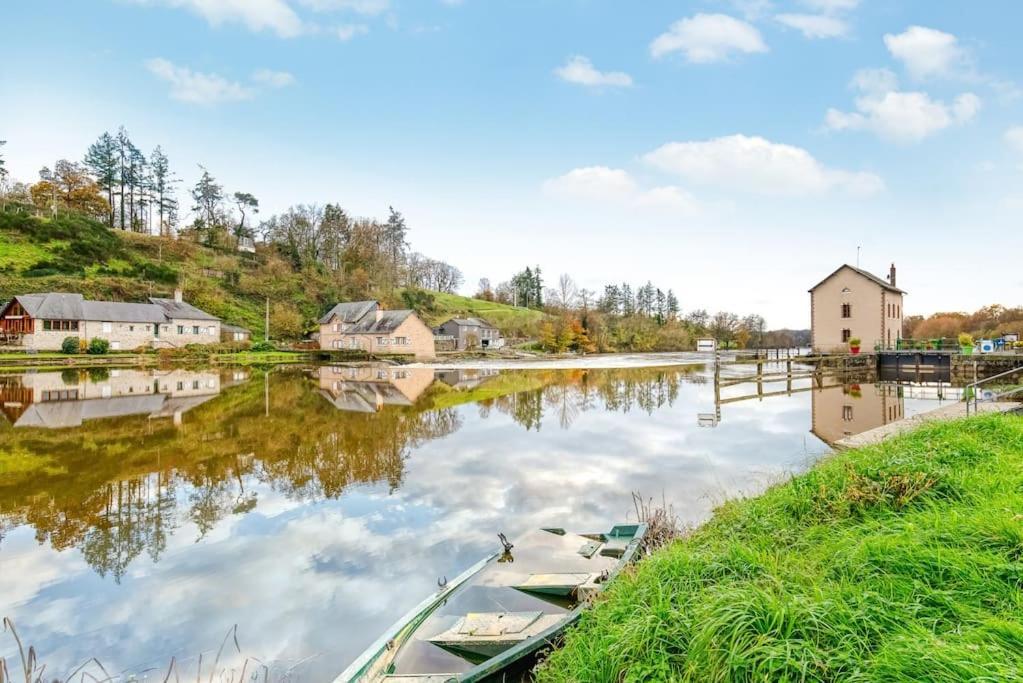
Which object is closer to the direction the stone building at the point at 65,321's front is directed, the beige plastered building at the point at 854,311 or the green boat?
the green boat

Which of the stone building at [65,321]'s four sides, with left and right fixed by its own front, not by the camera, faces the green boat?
front

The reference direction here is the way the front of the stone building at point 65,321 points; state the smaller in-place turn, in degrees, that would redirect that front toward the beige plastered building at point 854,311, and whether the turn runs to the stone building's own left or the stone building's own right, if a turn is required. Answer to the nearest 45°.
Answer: approximately 45° to the stone building's own left

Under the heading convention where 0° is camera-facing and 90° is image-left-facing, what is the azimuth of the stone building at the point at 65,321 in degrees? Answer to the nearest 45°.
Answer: approximately 0°

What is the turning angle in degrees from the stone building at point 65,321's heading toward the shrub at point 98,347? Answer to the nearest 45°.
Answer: approximately 45° to its left
